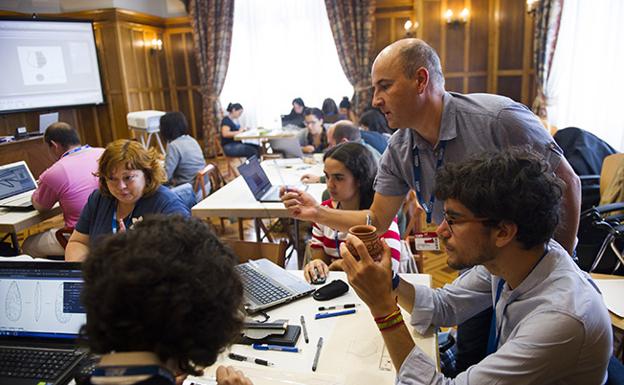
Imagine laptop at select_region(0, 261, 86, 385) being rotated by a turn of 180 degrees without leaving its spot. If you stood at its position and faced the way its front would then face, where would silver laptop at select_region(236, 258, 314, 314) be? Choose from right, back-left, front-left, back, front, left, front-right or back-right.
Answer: right

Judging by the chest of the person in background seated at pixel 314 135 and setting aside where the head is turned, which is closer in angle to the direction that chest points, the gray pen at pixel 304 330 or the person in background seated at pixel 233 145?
the gray pen

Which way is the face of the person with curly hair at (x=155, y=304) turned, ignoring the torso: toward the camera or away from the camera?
away from the camera

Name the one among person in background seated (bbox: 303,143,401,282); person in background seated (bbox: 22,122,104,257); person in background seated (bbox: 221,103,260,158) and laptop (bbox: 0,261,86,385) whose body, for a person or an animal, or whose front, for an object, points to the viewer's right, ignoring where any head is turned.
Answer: person in background seated (bbox: 221,103,260,158)

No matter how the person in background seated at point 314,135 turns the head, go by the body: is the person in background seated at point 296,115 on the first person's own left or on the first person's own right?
on the first person's own right

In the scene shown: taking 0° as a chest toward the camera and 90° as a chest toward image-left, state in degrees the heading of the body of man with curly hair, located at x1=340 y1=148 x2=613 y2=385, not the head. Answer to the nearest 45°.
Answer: approximately 90°

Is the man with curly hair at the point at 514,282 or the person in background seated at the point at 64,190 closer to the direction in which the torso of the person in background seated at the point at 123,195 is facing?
the man with curly hair

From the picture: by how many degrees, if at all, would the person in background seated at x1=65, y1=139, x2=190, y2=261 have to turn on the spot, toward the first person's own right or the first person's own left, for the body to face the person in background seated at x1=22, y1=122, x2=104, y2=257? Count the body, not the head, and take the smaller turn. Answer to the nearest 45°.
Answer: approximately 135° to the first person's own right

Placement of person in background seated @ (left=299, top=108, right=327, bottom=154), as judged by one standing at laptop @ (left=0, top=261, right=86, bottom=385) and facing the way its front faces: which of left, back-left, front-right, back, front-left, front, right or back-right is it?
back-left

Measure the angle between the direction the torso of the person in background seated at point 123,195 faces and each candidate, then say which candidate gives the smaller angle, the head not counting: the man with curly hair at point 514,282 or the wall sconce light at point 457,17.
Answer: the man with curly hair

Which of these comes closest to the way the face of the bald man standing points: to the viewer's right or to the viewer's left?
to the viewer's left

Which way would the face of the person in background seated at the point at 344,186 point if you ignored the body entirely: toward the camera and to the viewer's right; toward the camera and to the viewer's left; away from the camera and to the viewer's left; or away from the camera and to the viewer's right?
toward the camera and to the viewer's left

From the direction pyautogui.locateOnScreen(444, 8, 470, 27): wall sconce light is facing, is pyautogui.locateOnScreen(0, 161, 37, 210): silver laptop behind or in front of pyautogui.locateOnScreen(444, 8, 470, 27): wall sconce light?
in front

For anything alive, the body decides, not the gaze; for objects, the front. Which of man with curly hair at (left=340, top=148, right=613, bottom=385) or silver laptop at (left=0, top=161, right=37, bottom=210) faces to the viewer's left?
the man with curly hair

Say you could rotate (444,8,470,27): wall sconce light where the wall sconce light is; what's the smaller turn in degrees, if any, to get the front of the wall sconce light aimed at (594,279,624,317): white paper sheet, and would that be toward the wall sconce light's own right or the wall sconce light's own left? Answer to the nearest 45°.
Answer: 0° — it already faces it

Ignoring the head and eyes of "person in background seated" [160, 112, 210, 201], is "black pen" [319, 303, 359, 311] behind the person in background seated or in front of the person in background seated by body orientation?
behind
